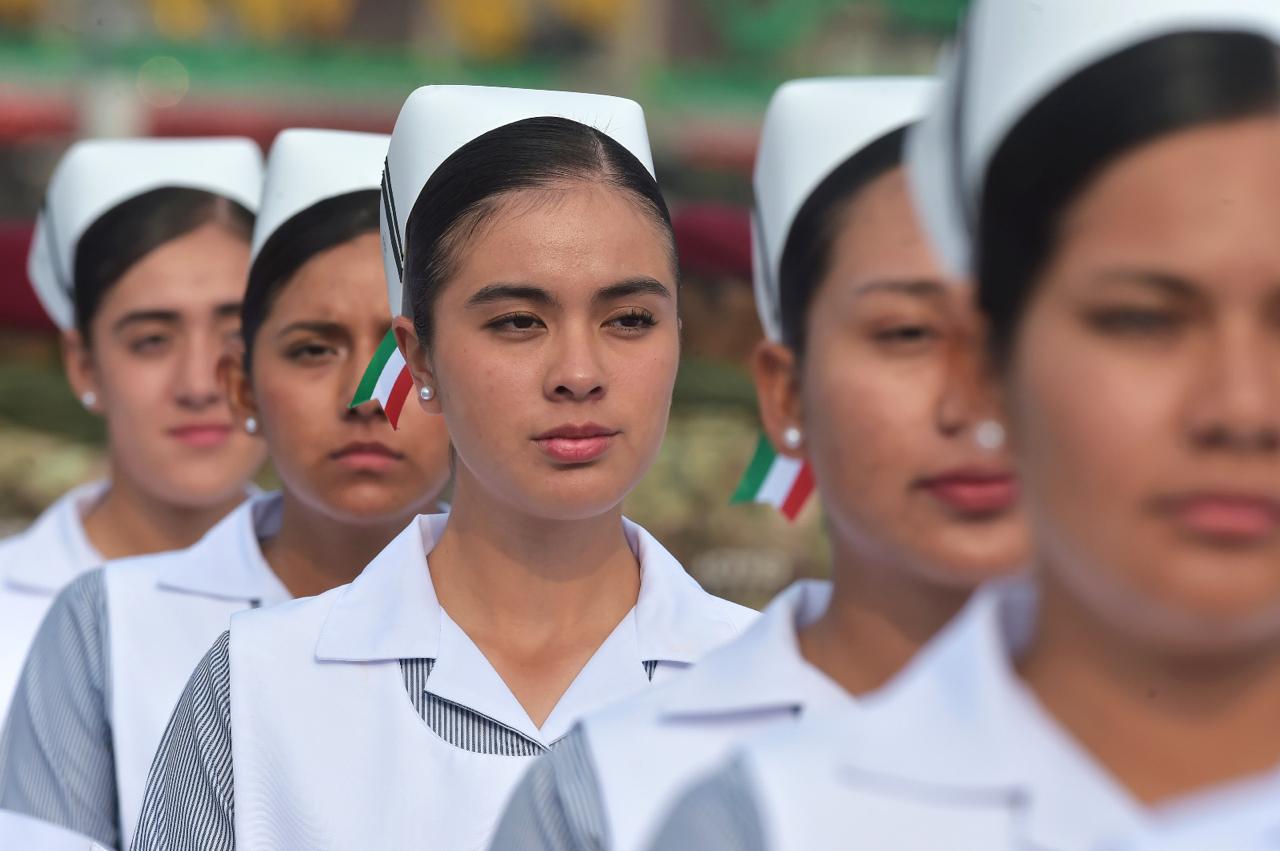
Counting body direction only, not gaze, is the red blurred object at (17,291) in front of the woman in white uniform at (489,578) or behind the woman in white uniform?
behind

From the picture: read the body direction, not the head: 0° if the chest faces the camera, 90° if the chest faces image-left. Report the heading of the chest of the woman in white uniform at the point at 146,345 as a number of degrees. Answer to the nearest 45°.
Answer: approximately 315°

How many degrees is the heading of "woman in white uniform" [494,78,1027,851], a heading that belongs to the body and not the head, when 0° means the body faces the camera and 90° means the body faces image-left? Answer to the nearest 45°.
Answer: approximately 315°

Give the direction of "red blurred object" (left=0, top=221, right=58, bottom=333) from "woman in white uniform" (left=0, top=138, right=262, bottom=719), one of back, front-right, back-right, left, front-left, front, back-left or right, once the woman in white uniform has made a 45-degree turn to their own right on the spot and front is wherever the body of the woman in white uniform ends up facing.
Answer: back

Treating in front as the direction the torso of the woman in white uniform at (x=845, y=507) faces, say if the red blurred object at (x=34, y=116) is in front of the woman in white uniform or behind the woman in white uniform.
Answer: behind

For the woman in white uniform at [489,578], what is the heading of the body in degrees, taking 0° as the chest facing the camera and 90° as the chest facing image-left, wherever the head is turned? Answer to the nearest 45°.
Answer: approximately 315°

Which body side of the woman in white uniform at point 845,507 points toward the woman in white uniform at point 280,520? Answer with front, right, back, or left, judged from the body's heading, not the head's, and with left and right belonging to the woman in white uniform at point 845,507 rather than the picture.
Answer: back
